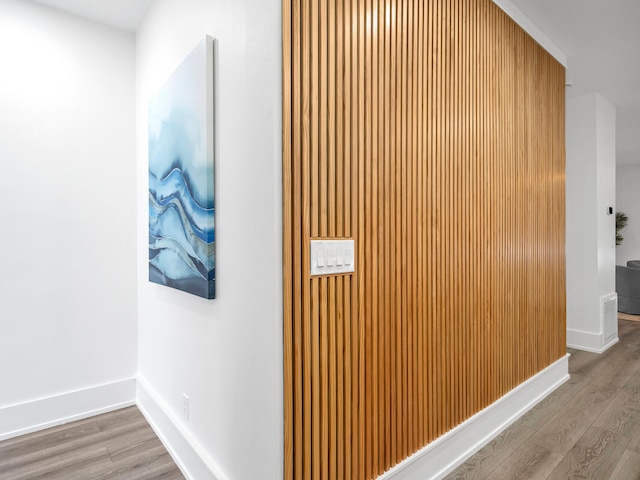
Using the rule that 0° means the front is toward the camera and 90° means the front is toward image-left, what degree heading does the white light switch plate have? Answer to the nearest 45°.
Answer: approximately 315°

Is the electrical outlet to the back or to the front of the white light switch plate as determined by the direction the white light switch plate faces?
to the back

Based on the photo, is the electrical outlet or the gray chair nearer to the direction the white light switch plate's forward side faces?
the gray chair
